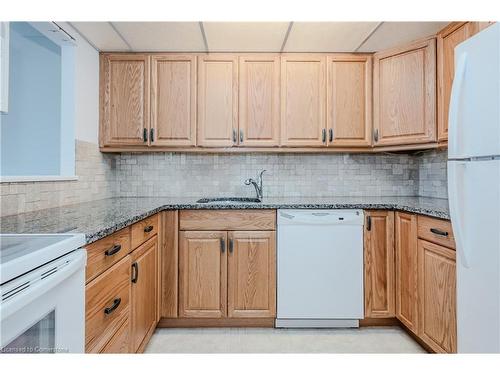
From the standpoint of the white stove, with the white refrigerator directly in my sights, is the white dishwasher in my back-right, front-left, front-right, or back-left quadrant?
front-left

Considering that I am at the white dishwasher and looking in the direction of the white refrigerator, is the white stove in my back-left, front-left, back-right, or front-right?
front-right

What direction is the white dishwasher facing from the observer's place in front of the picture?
facing the viewer

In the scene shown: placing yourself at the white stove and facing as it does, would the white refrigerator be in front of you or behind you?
in front

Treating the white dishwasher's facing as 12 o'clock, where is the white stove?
The white stove is roughly at 1 o'clock from the white dishwasher.

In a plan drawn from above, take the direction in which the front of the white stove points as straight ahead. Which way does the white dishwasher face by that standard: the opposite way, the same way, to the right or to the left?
to the right

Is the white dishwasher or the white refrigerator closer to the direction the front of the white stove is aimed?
the white refrigerator

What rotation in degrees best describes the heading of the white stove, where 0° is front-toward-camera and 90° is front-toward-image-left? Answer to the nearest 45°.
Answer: approximately 315°

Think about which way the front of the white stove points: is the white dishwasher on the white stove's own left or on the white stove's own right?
on the white stove's own left

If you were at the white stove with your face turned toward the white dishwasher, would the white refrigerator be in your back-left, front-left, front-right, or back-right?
front-right

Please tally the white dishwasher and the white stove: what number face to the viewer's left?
0

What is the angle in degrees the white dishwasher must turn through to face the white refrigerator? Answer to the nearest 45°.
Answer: approximately 45° to its left
